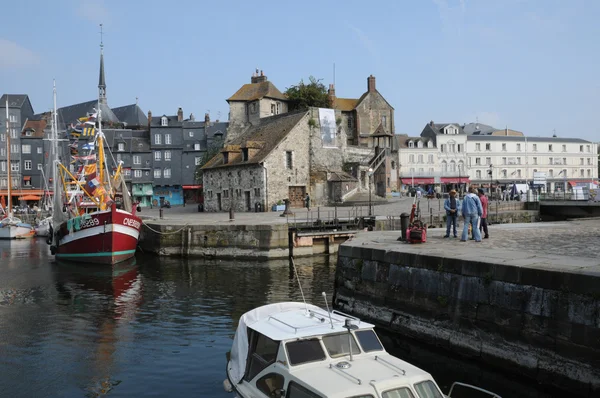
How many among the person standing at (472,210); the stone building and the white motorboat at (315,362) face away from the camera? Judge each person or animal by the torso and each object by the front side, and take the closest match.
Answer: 1

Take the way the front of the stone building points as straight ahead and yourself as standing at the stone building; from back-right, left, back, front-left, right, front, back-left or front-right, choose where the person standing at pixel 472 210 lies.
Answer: front-left

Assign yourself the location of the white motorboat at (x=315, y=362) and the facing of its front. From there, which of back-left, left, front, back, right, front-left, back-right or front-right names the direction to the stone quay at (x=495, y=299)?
left

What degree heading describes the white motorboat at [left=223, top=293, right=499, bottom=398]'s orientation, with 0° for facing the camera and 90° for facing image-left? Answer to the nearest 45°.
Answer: approximately 315°

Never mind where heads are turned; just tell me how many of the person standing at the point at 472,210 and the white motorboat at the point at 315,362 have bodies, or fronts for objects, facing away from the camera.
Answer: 1

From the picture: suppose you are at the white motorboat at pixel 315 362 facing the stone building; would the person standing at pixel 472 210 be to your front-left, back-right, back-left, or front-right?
front-right

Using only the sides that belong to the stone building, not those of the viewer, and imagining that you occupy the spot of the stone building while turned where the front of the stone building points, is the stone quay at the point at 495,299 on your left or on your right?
on your left

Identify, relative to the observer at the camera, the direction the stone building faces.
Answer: facing the viewer and to the left of the viewer

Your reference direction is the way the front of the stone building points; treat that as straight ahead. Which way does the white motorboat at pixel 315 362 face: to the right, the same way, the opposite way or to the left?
to the left
